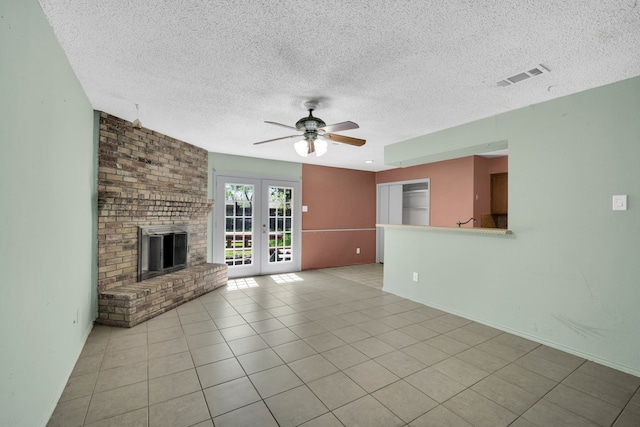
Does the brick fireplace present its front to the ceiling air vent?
yes

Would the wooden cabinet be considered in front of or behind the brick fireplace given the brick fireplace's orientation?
in front

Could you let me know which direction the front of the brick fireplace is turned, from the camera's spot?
facing the viewer and to the right of the viewer

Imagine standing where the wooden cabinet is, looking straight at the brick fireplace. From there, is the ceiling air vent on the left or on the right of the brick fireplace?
left

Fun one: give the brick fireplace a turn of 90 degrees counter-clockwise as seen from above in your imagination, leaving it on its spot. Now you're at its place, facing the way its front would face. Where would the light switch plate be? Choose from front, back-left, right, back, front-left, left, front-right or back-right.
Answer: right

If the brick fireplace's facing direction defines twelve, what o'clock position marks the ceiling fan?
The ceiling fan is roughly at 12 o'clock from the brick fireplace.

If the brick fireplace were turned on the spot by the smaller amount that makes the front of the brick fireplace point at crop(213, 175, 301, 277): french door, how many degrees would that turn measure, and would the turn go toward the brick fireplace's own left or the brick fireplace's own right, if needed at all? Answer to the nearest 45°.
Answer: approximately 90° to the brick fireplace's own left
